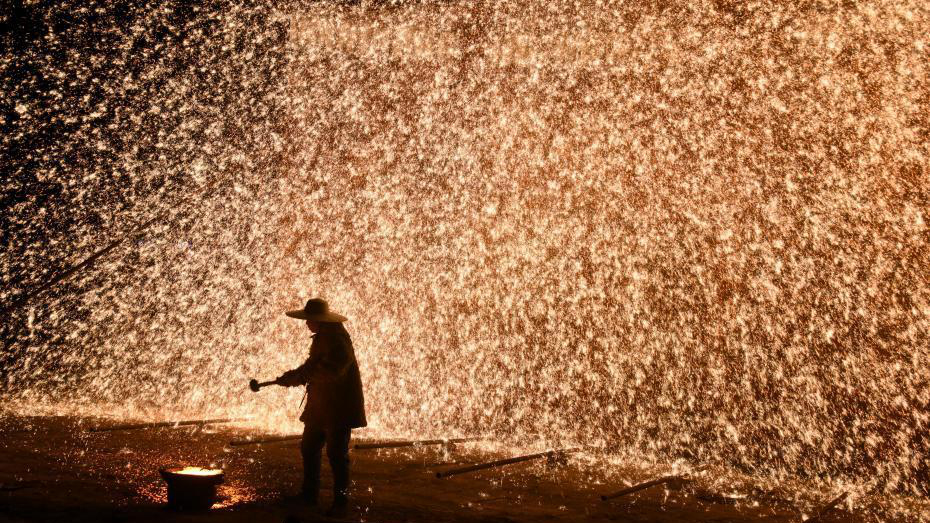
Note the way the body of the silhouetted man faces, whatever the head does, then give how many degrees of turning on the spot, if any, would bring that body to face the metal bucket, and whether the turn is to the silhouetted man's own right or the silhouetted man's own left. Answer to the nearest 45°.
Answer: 0° — they already face it

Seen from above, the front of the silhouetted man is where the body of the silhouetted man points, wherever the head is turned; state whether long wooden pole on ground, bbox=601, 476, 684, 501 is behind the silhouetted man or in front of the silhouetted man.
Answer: behind

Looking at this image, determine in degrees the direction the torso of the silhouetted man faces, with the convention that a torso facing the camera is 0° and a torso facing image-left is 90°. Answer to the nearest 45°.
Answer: approximately 90°

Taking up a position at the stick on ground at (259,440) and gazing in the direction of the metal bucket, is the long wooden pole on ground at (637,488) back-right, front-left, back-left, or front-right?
front-left

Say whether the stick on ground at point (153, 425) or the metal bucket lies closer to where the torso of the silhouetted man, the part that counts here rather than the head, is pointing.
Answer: the metal bucket

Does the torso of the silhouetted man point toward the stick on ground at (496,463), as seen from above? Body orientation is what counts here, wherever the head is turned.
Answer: no

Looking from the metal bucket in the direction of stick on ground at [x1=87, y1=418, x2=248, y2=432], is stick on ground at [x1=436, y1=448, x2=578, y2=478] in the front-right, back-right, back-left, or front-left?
front-right
